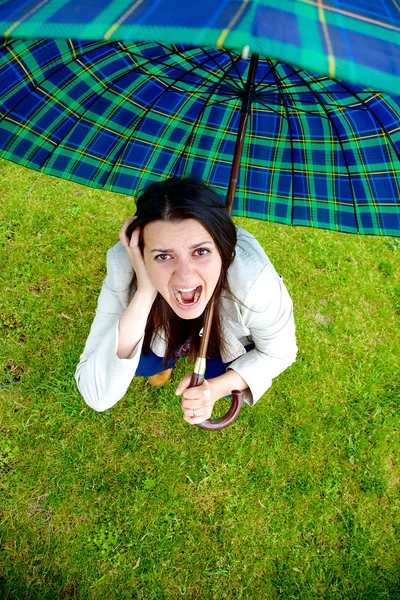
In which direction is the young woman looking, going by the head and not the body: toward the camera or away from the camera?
toward the camera

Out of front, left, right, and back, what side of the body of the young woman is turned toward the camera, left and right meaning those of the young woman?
front
